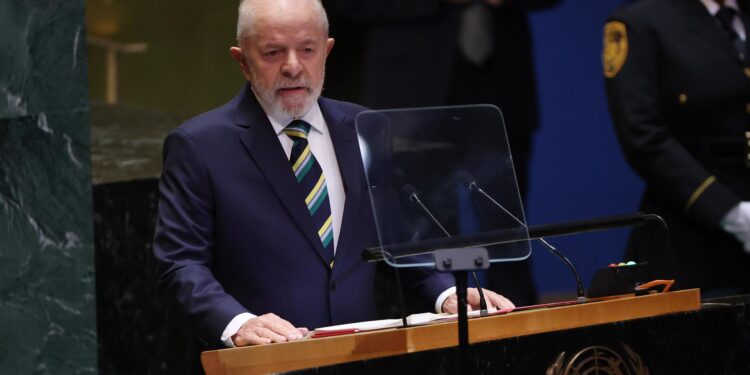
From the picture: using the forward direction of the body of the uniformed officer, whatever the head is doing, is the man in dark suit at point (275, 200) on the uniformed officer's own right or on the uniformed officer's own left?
on the uniformed officer's own right

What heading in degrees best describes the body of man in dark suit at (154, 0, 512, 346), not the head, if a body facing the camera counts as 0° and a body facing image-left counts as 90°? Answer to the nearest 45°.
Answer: approximately 315°

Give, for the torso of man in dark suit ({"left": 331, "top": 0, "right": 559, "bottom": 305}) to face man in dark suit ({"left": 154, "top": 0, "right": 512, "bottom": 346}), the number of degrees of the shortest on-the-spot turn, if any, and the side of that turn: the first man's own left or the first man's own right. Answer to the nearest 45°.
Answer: approximately 45° to the first man's own right

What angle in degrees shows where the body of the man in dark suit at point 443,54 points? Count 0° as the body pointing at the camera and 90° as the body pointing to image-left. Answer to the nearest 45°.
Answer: approximately 315°
